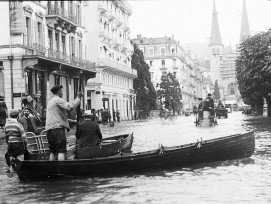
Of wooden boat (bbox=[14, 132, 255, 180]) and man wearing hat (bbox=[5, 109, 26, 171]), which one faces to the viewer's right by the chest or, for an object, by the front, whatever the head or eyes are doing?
the wooden boat

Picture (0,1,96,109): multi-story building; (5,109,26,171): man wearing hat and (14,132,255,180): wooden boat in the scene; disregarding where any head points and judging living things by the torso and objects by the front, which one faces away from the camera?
the man wearing hat

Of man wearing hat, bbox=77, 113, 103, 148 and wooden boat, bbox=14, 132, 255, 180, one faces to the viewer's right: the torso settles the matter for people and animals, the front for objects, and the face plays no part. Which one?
the wooden boat

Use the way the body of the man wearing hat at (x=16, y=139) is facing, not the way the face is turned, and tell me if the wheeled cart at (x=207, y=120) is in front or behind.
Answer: in front

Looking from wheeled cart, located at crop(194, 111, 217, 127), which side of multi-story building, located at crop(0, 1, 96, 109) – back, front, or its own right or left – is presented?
front

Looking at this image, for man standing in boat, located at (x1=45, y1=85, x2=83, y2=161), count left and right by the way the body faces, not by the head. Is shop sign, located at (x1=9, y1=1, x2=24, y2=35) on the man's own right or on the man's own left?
on the man's own left

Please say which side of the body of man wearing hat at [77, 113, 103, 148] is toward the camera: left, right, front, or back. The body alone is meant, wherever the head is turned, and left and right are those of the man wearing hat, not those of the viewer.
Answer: back

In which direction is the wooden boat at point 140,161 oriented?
to the viewer's right

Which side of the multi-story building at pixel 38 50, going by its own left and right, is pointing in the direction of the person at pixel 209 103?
front

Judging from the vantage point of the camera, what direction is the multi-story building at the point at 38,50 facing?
facing the viewer and to the right of the viewer
